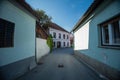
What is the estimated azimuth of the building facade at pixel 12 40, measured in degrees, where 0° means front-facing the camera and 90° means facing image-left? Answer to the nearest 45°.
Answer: approximately 315°
